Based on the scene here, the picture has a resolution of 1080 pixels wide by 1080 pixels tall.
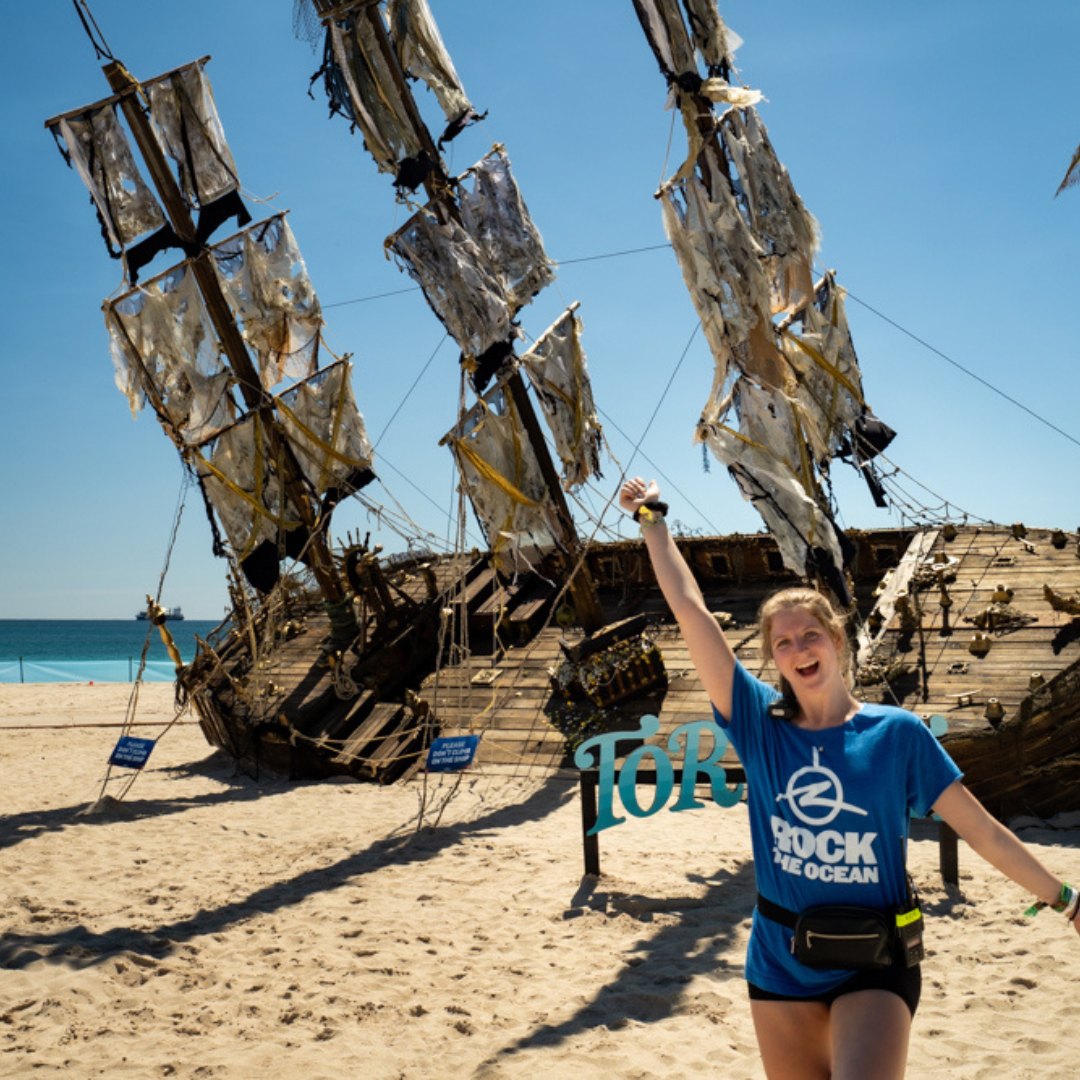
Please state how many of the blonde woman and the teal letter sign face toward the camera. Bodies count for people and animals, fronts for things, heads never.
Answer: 2

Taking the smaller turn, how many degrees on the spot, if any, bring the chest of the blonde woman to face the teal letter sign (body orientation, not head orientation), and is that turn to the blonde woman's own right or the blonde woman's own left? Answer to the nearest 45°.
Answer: approximately 180°

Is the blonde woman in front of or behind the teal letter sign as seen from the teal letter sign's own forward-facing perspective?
in front

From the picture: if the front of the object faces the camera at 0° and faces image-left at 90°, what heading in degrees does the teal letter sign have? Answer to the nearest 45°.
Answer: approximately 0°

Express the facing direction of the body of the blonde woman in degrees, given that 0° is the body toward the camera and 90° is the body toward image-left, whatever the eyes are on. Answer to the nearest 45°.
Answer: approximately 0°
